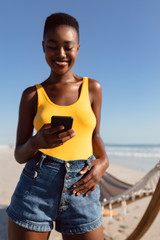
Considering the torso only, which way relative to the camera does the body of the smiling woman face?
toward the camera

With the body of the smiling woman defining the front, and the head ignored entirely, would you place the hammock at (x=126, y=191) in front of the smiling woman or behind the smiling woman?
behind
